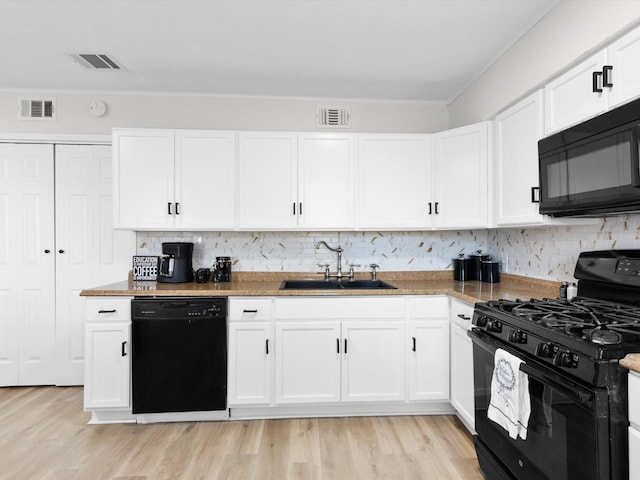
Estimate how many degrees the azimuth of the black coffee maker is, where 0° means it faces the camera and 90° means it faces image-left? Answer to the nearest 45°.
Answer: approximately 45°

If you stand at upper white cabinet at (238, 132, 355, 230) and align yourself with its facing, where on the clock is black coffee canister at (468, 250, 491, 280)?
The black coffee canister is roughly at 9 o'clock from the upper white cabinet.

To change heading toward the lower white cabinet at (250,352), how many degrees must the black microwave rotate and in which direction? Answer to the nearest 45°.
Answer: approximately 45° to its right

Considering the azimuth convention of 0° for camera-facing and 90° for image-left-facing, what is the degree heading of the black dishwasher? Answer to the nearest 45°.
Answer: approximately 0°

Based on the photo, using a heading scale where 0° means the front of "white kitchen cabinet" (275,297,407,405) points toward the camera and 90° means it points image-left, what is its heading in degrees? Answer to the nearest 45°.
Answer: approximately 0°
